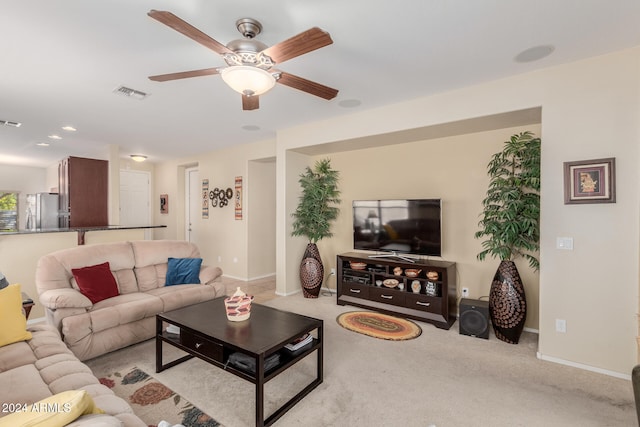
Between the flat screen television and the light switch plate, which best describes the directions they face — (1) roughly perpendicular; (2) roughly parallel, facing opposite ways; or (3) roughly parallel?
roughly parallel

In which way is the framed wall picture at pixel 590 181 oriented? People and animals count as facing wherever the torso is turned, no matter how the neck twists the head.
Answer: toward the camera

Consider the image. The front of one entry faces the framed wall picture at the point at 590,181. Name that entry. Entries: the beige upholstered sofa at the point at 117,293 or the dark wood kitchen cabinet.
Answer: the beige upholstered sofa

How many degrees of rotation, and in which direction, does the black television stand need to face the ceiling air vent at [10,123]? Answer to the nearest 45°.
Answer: approximately 45° to its right

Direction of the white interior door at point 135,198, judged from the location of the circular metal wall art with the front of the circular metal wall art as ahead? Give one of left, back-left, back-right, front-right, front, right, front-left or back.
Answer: right

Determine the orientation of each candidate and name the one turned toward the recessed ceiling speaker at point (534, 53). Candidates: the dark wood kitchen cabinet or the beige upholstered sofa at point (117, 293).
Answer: the beige upholstered sofa

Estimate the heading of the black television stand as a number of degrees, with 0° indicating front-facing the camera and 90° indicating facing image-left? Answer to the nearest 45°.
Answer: approximately 45°

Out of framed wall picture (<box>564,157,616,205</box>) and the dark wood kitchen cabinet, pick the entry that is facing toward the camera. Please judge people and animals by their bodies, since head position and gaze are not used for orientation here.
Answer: the framed wall picture

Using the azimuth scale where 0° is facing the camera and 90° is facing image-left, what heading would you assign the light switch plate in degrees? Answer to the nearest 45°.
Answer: approximately 0°

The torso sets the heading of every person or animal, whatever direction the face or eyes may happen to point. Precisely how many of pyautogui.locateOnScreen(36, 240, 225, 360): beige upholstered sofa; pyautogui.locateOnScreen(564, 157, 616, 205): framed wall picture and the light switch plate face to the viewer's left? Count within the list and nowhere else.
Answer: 0

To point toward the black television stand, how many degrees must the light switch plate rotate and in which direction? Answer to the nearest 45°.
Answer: approximately 90° to its right

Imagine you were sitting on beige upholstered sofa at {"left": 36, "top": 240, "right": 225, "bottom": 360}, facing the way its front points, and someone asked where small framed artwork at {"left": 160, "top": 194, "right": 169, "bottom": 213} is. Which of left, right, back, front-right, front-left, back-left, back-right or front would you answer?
back-left

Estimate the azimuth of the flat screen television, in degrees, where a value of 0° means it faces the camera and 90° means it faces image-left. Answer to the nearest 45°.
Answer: approximately 45°
